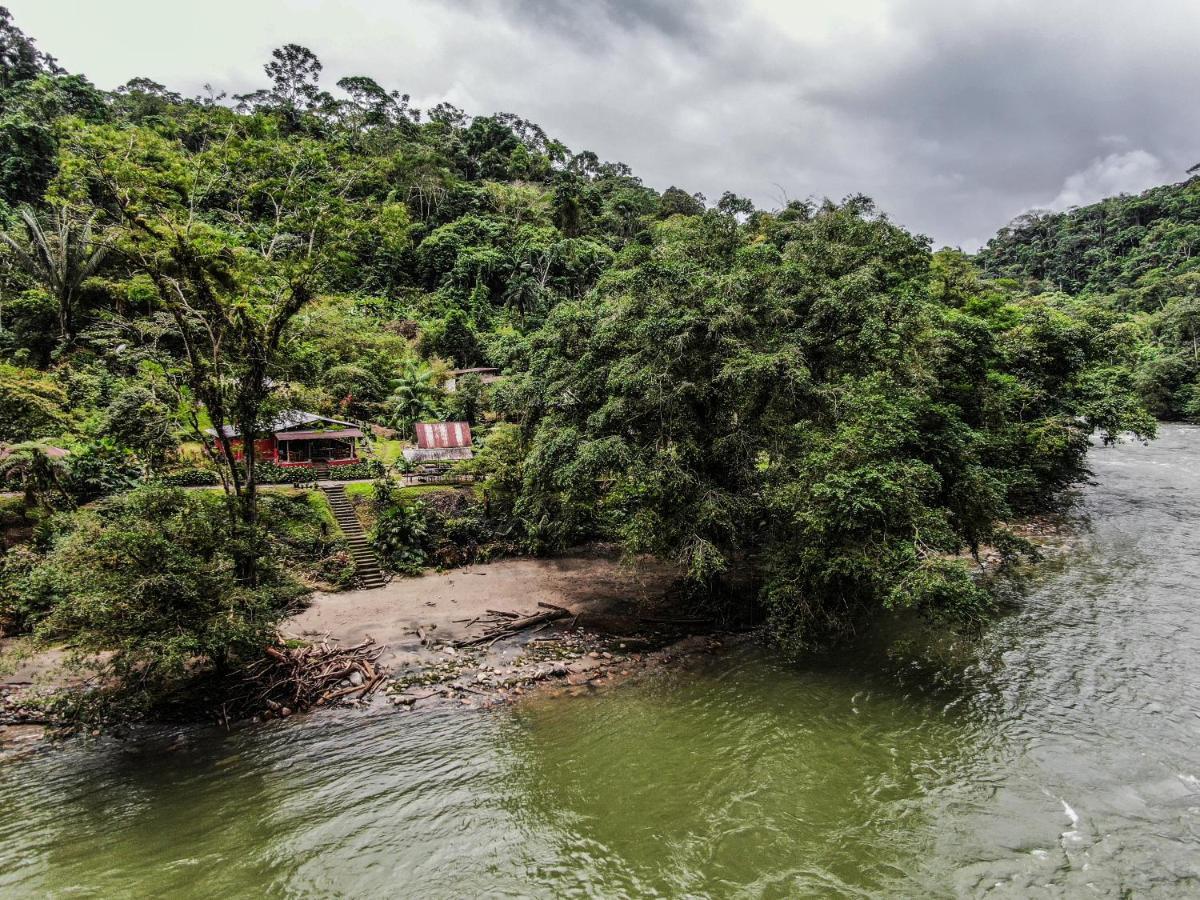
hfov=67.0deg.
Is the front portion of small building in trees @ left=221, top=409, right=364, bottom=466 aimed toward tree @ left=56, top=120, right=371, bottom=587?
yes

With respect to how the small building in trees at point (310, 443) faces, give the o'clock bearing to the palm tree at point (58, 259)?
The palm tree is roughly at 4 o'clock from the small building in trees.

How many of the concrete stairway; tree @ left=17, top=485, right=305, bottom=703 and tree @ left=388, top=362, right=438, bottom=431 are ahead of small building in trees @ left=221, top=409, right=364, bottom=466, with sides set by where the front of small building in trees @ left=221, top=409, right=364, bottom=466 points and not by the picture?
2

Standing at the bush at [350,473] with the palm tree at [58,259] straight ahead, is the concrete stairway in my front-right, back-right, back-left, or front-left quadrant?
back-left

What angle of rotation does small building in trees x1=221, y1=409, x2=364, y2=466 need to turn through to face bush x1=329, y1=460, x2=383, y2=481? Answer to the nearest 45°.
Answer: approximately 45° to its left

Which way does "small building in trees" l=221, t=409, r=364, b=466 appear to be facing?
toward the camera

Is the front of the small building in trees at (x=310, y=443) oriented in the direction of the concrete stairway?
yes

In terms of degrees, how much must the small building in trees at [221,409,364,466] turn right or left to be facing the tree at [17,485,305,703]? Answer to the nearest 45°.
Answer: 0° — it already faces it

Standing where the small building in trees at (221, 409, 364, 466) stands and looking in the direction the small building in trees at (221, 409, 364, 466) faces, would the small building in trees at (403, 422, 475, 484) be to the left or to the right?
on its left

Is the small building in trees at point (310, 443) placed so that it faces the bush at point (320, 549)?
yes
